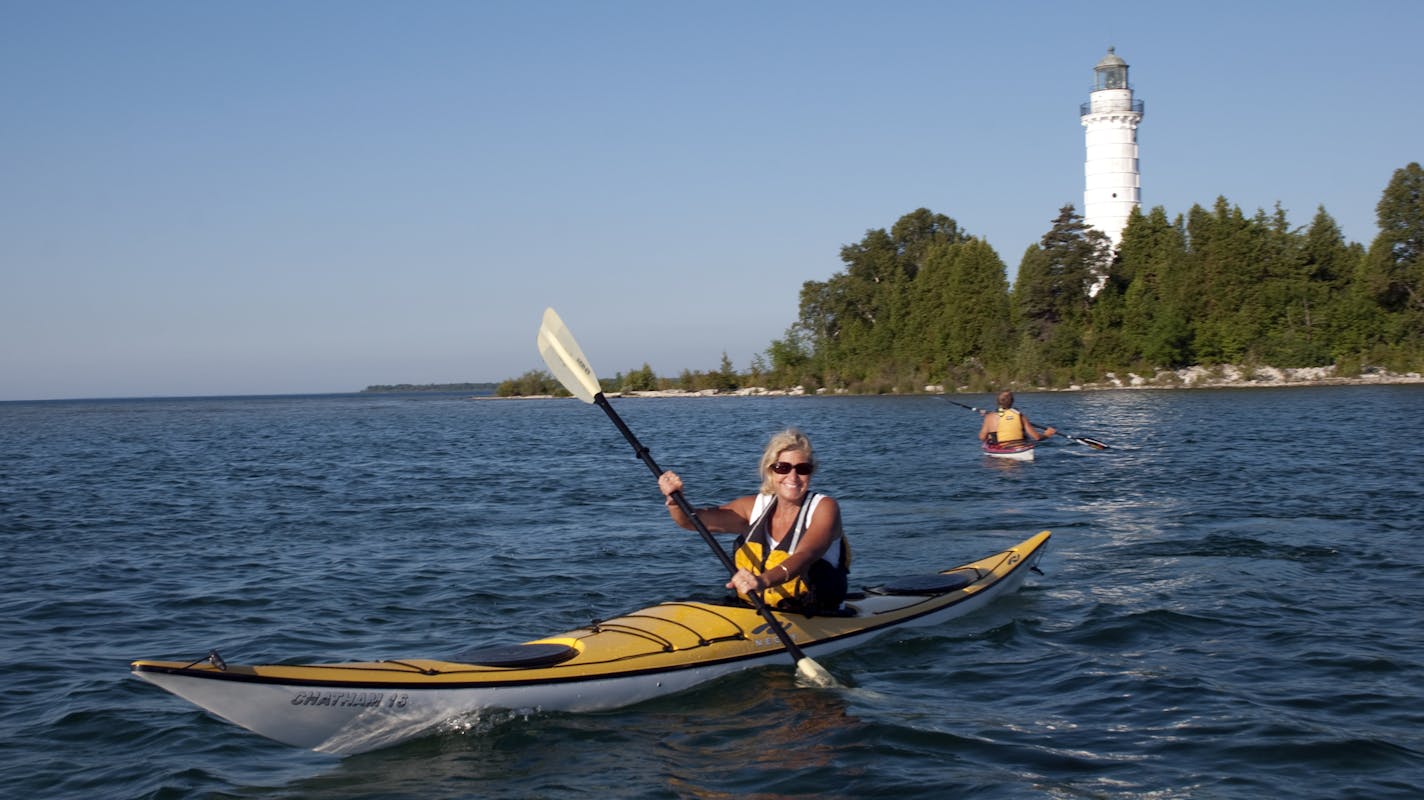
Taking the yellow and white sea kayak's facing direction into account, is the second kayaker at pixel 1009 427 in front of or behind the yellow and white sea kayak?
behind

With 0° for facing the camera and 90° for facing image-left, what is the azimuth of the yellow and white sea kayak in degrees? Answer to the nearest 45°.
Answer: approximately 45°

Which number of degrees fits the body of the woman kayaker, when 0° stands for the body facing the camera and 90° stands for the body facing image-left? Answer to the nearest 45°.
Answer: approximately 45°

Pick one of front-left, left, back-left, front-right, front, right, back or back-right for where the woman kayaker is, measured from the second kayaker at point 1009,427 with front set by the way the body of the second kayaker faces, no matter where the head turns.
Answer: back

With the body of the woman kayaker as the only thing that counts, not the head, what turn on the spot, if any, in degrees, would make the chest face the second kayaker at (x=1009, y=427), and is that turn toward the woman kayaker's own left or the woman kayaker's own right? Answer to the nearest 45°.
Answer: approximately 135° to the woman kayaker's own right

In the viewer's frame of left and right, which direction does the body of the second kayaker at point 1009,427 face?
facing away from the viewer

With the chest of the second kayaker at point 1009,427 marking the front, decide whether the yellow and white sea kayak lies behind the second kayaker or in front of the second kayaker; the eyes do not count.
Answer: behind
